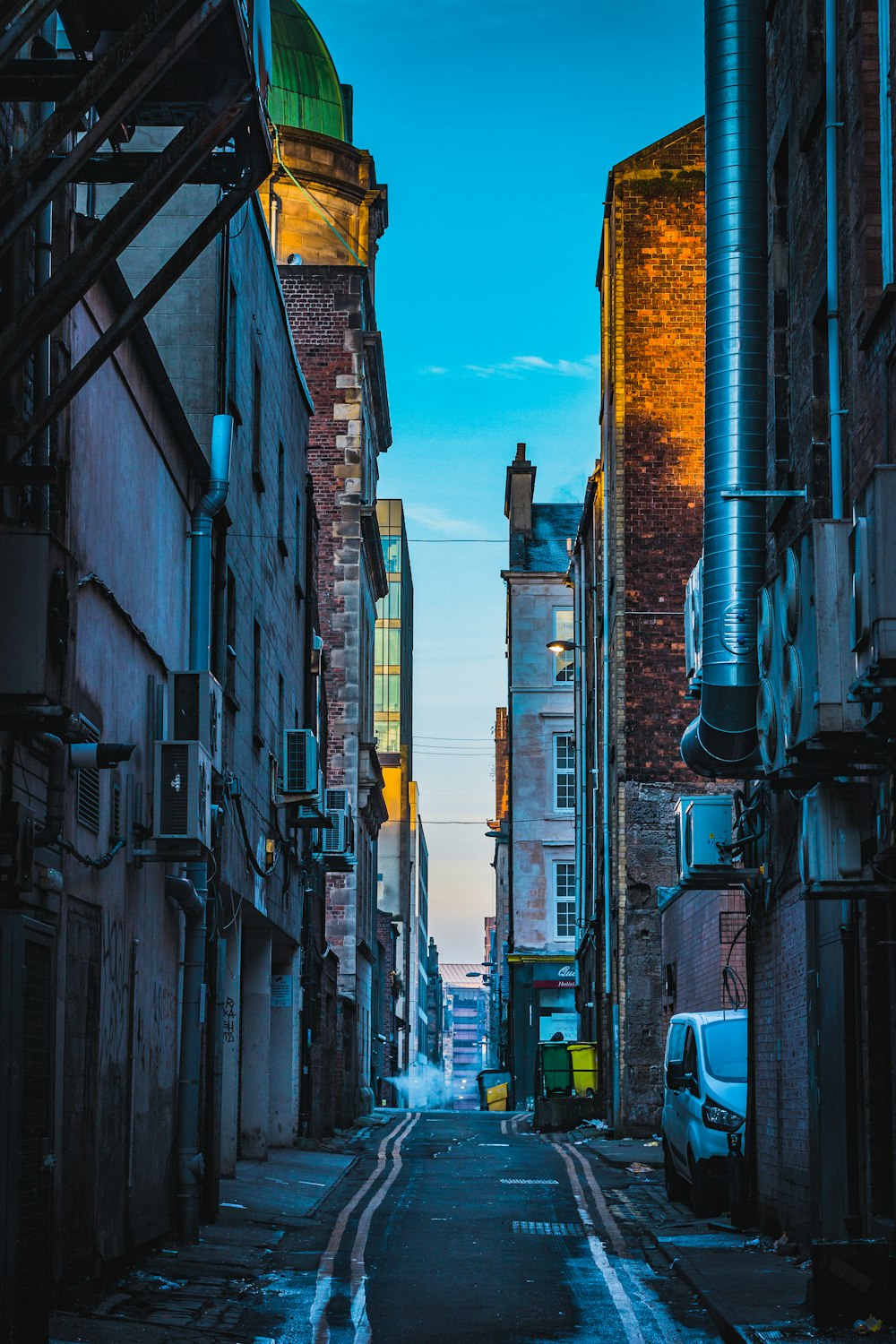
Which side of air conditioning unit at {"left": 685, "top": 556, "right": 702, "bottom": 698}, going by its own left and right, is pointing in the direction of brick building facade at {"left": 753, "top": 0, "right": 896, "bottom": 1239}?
left

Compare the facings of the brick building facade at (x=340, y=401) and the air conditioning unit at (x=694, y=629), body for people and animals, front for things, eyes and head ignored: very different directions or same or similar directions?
very different directions

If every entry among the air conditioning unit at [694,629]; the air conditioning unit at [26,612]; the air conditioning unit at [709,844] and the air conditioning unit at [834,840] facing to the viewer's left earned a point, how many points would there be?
3

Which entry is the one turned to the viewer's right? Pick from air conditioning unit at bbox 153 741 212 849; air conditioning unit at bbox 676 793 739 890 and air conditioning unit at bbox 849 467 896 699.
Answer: air conditioning unit at bbox 153 741 212 849

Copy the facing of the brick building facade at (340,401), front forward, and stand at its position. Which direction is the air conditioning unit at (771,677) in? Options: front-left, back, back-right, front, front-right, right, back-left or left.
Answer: right

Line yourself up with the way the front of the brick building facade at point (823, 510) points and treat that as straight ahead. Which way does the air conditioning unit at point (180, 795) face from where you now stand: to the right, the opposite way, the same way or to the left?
the opposite way

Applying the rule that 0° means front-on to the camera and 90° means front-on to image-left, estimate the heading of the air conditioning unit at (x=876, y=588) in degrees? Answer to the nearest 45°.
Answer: approximately 90°

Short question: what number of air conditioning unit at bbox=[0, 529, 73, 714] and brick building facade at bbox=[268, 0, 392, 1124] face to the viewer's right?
2

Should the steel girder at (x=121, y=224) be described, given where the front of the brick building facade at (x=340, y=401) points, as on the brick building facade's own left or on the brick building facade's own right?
on the brick building facade's own right

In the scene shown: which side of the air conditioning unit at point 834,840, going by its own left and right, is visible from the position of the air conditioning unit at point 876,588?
left

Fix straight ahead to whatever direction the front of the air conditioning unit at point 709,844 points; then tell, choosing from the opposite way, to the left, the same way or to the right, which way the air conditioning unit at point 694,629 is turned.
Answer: the same way

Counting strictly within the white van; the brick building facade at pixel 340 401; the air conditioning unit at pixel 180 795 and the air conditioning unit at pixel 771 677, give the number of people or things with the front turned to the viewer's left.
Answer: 1

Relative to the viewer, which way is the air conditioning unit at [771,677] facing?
to the viewer's left

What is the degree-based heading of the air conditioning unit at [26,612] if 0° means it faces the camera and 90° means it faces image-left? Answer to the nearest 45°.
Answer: approximately 270°

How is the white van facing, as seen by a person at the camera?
facing the viewer and to the right of the viewer

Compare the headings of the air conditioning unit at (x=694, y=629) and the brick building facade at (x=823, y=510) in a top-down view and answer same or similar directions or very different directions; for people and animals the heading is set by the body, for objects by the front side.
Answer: same or similar directions

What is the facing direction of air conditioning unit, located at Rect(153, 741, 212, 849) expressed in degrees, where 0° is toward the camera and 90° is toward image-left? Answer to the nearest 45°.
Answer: approximately 270°

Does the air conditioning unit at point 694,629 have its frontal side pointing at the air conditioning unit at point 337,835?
no

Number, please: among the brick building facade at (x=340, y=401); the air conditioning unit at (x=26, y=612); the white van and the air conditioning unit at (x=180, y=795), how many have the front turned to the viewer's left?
0

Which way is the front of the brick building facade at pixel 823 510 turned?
to the viewer's left
